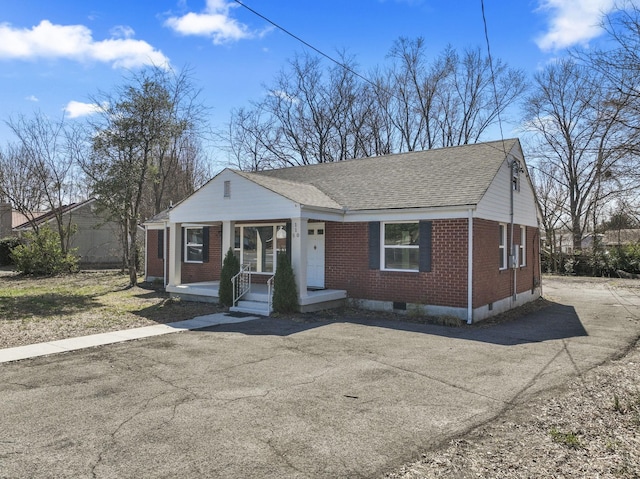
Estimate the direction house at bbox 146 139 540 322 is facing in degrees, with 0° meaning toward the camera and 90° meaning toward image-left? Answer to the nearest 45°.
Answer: approximately 45°

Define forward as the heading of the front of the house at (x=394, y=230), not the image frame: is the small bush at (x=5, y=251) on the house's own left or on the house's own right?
on the house's own right

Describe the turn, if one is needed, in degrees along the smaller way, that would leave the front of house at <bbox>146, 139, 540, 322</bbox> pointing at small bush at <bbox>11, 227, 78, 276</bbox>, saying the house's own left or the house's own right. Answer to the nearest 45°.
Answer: approximately 90° to the house's own right

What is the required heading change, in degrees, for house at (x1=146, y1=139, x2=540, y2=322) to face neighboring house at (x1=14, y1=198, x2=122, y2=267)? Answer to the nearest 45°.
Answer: approximately 90° to its right
